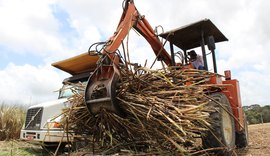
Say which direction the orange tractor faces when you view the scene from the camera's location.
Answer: facing the viewer and to the left of the viewer

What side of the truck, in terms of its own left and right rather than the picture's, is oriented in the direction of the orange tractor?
left

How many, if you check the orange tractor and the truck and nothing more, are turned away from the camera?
0

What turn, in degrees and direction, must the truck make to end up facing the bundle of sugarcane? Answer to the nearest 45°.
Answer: approximately 45° to its left

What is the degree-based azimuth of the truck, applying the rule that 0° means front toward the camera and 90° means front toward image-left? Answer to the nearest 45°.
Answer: approximately 45°
